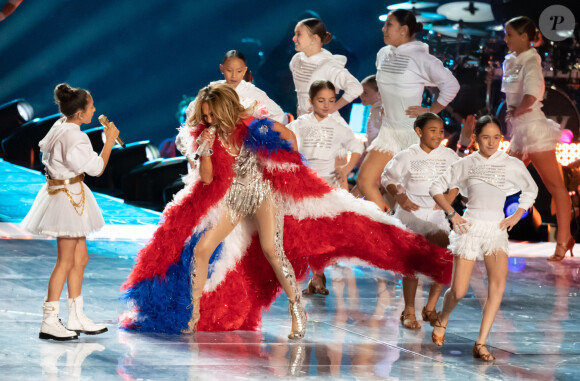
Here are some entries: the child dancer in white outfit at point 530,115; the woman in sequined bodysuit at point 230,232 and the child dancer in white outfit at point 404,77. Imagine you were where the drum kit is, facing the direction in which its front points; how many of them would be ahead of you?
3

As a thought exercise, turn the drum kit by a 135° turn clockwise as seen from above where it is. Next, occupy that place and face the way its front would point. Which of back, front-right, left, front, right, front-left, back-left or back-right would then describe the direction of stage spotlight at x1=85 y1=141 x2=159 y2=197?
front-left

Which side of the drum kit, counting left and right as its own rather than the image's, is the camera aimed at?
front

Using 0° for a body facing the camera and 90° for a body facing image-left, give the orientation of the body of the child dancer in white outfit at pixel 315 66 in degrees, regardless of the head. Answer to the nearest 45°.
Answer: approximately 45°

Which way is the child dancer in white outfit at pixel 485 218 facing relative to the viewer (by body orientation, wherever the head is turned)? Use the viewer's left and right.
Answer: facing the viewer

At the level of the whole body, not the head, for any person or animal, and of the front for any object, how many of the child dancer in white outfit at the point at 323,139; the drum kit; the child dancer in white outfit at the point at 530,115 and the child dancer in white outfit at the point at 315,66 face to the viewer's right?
0

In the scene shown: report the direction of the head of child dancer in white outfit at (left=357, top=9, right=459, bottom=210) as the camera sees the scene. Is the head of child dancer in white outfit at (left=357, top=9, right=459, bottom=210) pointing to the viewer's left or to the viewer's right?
to the viewer's left

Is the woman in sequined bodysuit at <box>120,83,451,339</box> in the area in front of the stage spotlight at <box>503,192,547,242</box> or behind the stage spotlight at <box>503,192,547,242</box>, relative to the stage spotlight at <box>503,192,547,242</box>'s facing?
in front

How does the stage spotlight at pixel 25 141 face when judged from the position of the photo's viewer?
facing to the right of the viewer

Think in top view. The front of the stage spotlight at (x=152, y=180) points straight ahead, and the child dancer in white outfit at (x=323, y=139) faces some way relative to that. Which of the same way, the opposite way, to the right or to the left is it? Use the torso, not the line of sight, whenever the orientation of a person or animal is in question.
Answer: to the right

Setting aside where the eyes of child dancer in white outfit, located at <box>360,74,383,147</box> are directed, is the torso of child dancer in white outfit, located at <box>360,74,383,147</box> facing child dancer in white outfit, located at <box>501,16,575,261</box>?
no

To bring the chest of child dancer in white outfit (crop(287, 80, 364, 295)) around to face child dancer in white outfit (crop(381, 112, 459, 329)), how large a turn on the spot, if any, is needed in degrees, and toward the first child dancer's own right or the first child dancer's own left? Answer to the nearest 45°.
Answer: approximately 45° to the first child dancer's own left

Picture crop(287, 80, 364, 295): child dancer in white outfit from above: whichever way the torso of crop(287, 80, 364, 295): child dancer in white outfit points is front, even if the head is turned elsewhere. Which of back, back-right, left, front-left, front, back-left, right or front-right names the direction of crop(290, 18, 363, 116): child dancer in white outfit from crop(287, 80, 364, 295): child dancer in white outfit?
back
